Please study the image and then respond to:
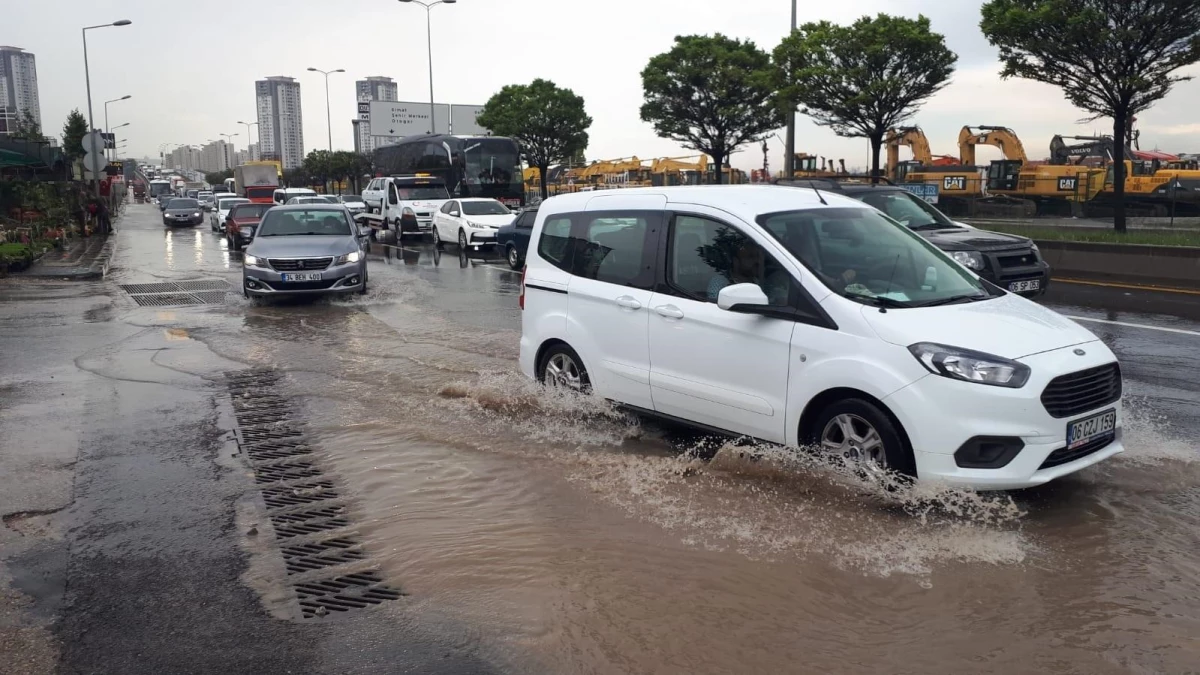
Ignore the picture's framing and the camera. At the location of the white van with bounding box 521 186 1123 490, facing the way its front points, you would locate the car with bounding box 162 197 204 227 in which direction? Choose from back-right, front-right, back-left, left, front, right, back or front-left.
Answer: back

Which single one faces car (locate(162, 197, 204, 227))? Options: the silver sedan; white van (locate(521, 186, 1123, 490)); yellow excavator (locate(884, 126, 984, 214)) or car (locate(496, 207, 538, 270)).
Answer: the yellow excavator

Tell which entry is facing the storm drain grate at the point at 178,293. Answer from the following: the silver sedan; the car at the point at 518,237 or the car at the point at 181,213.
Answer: the car at the point at 181,213

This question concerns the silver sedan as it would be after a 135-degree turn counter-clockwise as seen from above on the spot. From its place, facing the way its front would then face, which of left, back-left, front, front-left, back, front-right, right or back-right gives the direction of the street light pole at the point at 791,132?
front

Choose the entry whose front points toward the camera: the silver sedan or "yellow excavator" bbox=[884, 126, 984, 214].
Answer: the silver sedan

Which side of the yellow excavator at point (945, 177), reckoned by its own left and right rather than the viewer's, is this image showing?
left

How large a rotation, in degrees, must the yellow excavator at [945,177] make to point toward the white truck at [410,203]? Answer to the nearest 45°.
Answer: approximately 45° to its left

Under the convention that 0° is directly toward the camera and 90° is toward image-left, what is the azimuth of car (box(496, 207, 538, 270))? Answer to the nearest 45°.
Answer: approximately 315°

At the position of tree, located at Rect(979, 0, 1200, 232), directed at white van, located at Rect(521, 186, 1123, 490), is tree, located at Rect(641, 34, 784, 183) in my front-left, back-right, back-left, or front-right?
back-right

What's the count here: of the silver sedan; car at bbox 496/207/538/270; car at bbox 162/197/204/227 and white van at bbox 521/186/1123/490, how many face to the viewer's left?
0

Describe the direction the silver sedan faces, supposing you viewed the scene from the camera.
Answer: facing the viewer

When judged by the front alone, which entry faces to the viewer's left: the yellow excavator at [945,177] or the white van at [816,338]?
the yellow excavator

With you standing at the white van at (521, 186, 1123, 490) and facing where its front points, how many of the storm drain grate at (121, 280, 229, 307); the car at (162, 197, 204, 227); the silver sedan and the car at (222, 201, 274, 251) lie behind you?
4

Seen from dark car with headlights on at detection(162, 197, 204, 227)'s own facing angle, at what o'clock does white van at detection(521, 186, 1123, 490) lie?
The white van is roughly at 12 o'clock from the dark car with headlights on.

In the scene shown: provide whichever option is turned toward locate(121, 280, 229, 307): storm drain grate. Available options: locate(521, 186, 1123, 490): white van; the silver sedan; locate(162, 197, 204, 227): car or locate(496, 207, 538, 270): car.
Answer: locate(162, 197, 204, 227): car

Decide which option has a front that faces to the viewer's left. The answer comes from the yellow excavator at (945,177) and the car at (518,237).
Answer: the yellow excavator
